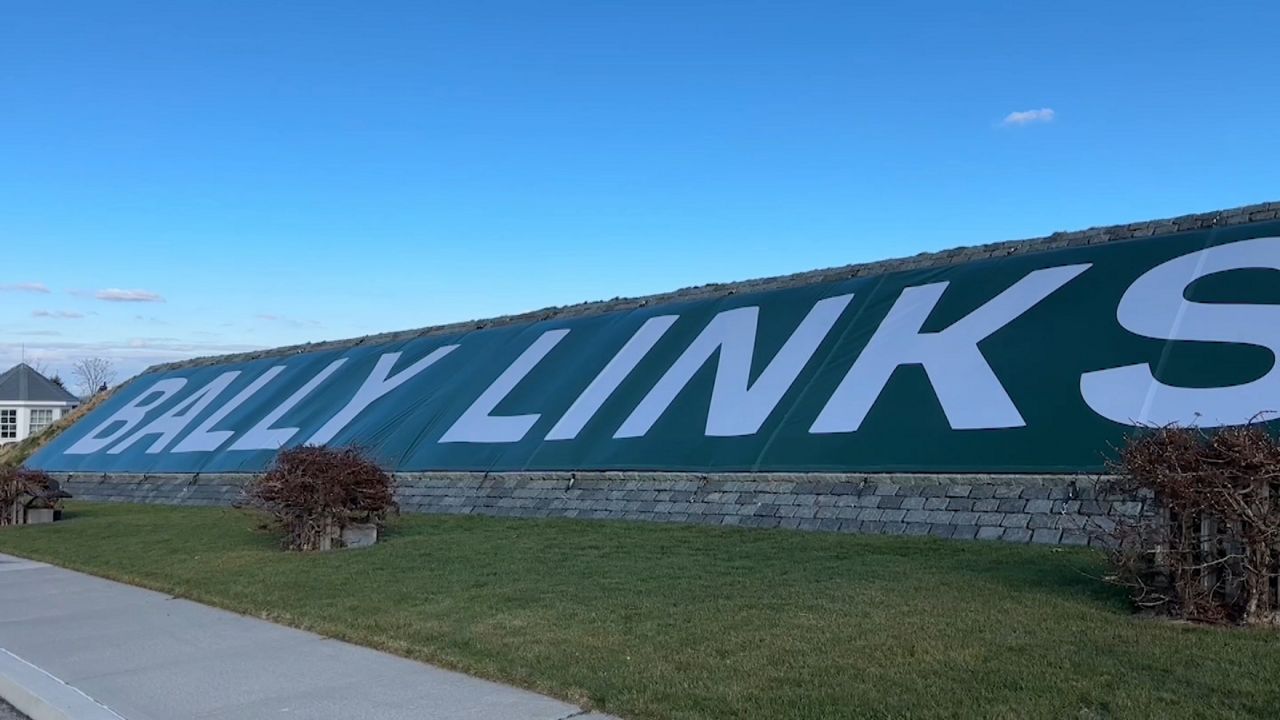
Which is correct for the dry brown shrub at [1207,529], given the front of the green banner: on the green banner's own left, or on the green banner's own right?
on the green banner's own left

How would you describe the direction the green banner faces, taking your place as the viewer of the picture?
facing the viewer and to the left of the viewer

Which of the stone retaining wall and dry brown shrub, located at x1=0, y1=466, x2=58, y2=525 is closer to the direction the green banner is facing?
the stone retaining wall

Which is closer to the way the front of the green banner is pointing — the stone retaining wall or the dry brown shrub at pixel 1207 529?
the stone retaining wall

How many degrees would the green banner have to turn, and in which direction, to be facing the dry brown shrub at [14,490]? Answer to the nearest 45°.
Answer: approximately 45° to its right
